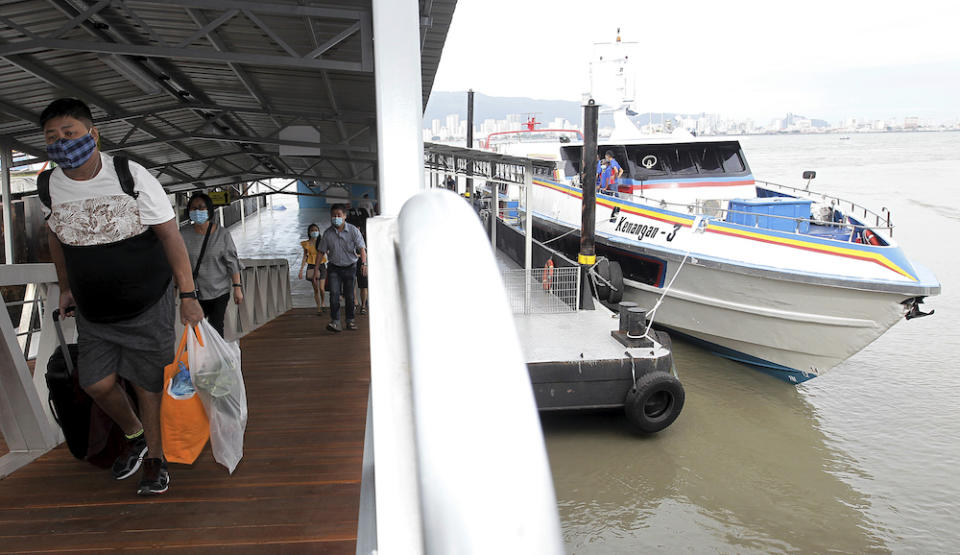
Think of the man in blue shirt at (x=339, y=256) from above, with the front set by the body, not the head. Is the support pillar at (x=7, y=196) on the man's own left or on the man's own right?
on the man's own right

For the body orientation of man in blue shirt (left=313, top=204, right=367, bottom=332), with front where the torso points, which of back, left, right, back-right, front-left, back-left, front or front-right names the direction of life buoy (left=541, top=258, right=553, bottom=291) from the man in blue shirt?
back-left

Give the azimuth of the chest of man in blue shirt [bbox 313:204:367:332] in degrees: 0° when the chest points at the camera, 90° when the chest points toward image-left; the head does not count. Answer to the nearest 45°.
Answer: approximately 0°

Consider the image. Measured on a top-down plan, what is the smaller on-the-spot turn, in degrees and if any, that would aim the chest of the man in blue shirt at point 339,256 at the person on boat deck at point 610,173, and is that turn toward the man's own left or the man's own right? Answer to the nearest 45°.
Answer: approximately 135° to the man's own left

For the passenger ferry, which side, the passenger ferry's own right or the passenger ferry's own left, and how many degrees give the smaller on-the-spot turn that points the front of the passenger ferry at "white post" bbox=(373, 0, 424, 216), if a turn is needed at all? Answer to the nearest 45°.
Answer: approximately 45° to the passenger ferry's own right

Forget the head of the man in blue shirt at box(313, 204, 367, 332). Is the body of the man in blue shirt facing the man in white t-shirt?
yes

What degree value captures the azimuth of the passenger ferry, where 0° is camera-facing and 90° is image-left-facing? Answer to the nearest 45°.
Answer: approximately 315°

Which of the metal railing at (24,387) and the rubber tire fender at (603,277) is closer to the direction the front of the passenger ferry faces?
the metal railing

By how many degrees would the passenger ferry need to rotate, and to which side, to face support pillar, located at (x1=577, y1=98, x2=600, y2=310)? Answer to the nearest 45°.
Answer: approximately 135° to its right
